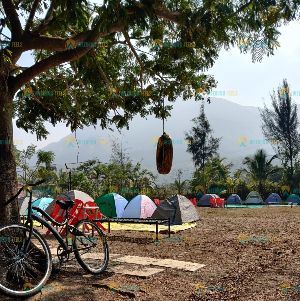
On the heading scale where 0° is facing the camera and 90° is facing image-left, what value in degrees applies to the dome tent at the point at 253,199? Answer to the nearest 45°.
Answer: approximately 0°

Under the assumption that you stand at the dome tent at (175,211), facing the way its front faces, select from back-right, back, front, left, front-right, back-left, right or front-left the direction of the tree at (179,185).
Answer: back-right

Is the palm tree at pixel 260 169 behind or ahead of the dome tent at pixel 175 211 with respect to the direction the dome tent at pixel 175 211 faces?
behind

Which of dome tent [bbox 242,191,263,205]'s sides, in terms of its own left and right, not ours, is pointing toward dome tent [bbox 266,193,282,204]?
left

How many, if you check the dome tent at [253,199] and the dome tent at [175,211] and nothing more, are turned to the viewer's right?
0
